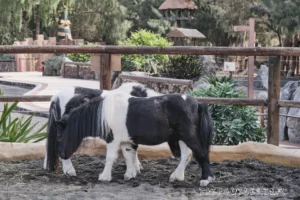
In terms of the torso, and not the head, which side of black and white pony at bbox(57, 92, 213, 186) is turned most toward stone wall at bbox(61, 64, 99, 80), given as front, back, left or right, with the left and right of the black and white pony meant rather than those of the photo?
right

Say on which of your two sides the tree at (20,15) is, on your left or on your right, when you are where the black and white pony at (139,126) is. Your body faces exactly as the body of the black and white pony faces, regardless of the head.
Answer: on your right

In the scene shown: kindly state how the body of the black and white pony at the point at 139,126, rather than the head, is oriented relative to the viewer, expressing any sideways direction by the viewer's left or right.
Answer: facing to the left of the viewer

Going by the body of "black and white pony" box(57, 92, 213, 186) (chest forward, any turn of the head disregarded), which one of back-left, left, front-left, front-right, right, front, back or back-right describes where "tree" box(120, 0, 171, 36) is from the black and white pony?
right

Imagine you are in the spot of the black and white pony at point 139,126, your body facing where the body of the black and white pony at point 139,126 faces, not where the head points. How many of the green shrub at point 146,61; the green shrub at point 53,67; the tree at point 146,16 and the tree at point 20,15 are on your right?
4

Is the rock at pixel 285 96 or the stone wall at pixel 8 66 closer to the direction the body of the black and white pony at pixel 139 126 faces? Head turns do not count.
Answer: the stone wall

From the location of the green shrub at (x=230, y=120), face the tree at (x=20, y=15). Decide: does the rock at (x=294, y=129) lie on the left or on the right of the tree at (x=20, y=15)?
right

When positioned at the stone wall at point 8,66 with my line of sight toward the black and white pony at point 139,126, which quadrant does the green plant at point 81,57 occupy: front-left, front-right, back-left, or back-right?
front-left
